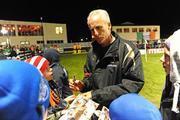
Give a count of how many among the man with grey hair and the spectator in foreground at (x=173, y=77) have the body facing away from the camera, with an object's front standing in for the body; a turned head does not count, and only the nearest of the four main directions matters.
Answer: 0

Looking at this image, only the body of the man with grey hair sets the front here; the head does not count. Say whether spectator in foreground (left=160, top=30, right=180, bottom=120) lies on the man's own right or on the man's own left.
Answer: on the man's own left

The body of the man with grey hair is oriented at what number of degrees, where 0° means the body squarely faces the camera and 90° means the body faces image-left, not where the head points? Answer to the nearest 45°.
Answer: approximately 45°

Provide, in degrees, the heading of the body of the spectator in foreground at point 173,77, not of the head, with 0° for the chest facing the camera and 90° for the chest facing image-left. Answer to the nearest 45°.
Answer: approximately 90°

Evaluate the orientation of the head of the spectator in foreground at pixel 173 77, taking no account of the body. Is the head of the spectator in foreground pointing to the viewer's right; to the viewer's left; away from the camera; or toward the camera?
to the viewer's left
